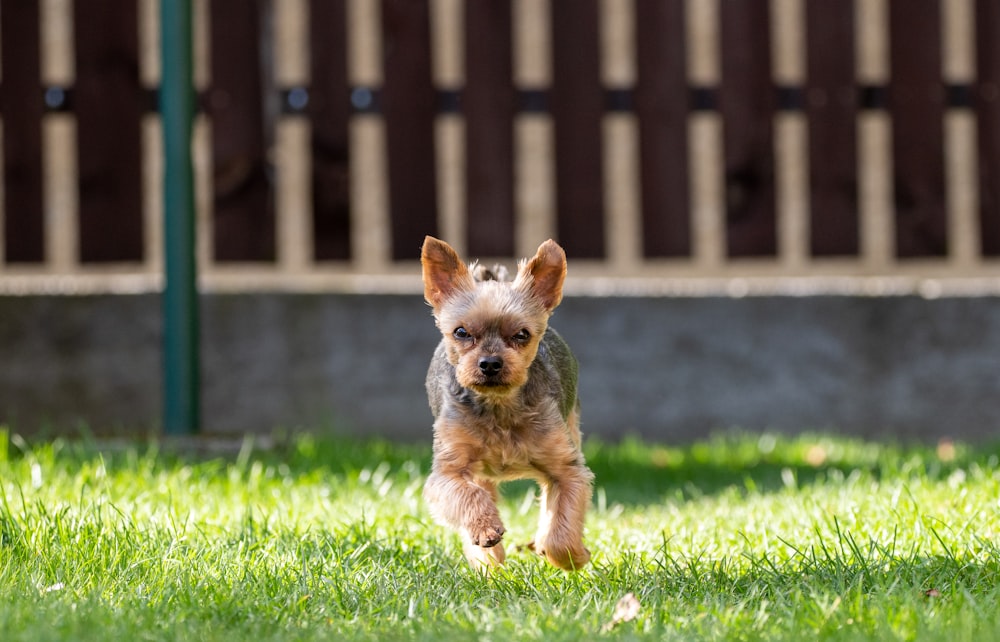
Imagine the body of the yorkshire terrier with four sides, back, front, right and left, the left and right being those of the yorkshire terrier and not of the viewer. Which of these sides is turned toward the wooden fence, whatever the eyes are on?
back

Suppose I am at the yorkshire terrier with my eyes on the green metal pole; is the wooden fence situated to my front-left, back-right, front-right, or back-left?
front-right

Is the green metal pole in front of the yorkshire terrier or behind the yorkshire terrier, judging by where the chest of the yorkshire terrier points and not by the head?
behind

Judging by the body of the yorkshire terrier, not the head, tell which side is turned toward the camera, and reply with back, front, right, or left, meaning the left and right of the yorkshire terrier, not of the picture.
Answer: front
